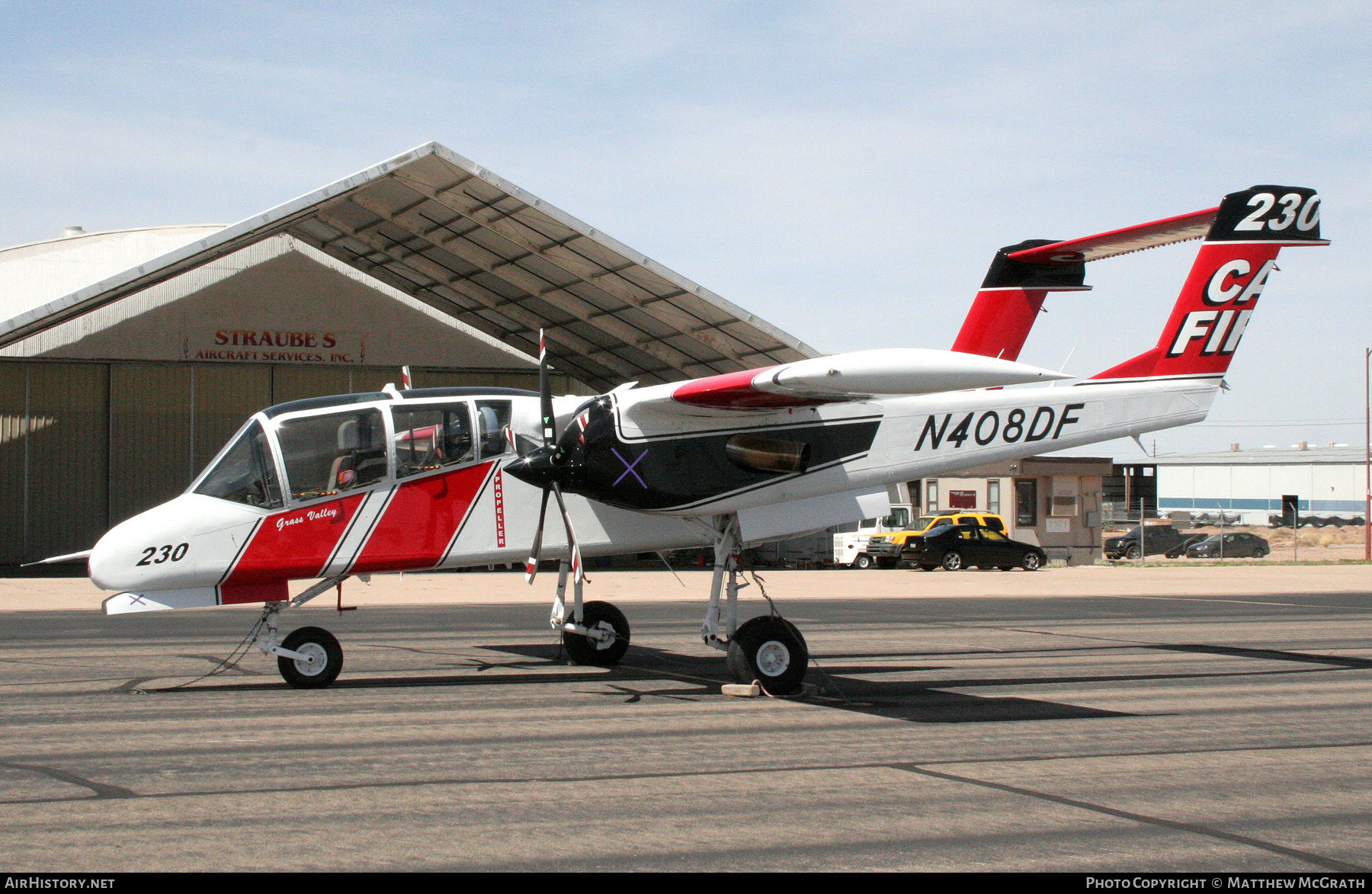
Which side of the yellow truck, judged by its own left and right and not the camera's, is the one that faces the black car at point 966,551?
left

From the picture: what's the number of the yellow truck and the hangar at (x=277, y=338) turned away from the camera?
0

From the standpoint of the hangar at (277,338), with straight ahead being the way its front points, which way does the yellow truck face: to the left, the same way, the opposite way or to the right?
to the right

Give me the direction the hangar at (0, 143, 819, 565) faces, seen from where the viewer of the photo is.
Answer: facing the viewer and to the right of the viewer

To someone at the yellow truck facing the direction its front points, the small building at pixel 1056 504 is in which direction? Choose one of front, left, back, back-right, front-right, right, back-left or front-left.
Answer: back

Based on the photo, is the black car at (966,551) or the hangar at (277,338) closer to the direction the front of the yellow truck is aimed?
the hangar

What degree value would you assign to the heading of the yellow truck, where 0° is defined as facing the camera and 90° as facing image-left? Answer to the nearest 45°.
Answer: approximately 45°
